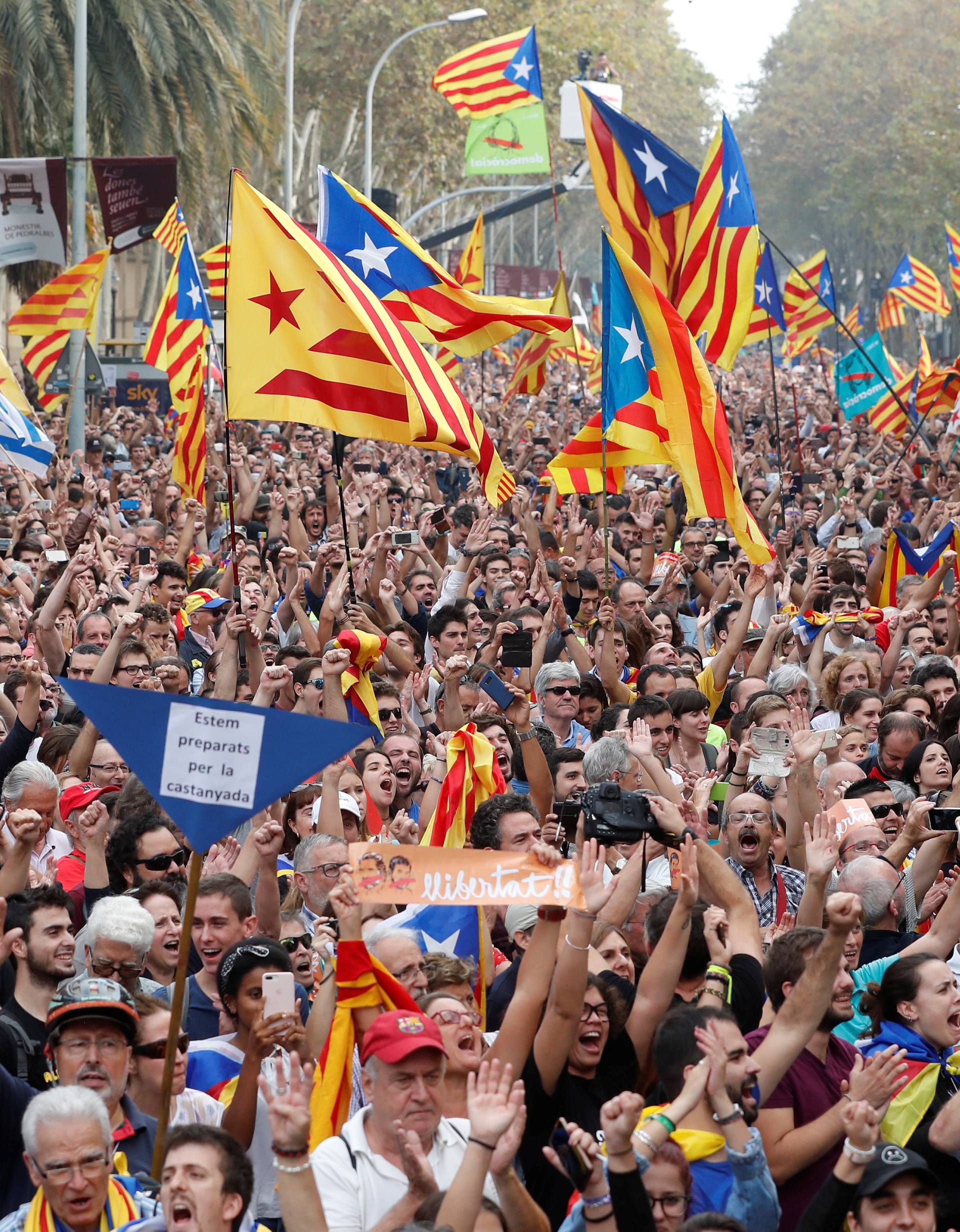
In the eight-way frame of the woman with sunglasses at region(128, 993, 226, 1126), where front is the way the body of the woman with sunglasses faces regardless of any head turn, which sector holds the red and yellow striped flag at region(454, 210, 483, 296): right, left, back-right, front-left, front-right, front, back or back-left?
back-left

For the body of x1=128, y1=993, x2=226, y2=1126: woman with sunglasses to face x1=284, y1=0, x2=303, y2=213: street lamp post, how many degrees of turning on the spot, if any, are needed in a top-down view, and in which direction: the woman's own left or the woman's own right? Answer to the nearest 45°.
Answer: approximately 135° to the woman's own left

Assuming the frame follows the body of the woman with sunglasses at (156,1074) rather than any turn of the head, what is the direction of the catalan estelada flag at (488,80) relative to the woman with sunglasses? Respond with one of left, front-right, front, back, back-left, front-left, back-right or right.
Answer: back-left

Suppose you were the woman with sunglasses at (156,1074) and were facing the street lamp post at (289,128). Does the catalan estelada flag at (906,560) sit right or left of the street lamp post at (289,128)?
right

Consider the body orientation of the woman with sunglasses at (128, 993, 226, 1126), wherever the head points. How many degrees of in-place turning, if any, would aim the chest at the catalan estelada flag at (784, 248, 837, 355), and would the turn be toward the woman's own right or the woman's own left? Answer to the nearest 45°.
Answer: approximately 135° to the woman's own left

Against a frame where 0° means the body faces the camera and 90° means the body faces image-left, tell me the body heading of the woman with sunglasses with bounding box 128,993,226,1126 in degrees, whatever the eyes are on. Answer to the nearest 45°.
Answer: approximately 315°

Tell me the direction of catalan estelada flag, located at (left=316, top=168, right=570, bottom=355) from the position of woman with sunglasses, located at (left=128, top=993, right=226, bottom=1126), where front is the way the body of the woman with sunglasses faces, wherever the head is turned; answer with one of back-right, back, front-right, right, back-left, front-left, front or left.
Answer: back-left

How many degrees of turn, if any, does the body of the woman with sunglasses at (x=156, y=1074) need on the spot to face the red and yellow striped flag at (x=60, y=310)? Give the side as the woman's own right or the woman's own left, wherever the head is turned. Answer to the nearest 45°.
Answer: approximately 135° to the woman's own left

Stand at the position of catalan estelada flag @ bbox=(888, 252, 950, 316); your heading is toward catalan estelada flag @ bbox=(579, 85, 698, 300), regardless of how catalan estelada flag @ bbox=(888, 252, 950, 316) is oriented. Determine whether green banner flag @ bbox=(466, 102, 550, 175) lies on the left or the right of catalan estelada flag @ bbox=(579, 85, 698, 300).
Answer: right

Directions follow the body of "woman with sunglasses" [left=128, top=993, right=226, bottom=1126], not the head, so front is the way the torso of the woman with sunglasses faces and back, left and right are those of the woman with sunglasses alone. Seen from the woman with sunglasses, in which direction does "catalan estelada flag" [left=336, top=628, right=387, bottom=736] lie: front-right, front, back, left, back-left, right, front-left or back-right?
back-left
